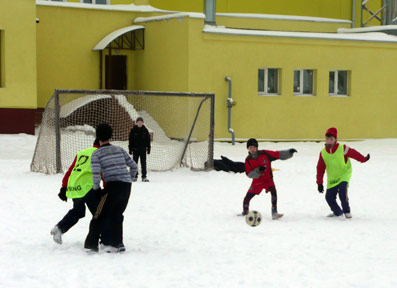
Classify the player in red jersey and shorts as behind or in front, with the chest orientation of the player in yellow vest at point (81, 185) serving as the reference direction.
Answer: in front

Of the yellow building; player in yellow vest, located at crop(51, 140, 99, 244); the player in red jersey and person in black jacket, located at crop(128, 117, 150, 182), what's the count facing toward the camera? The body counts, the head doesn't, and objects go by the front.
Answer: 3

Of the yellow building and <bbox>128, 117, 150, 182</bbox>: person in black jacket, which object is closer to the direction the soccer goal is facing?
the person in black jacket

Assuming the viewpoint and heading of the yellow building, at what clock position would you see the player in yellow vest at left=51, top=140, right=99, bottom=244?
The player in yellow vest is roughly at 12 o'clock from the yellow building.

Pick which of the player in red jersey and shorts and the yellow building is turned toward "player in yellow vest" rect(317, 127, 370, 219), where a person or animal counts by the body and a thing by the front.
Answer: the yellow building

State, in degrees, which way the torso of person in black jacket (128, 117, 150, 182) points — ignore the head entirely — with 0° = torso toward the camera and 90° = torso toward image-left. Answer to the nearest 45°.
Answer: approximately 0°

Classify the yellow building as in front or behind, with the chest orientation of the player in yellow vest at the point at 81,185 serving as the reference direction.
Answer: in front

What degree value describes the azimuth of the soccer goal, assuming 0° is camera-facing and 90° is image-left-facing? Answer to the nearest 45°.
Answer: approximately 315°

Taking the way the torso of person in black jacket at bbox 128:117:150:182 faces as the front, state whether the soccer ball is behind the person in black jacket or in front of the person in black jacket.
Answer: in front

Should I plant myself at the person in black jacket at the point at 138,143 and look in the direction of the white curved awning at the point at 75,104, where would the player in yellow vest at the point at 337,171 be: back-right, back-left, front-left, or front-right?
back-right

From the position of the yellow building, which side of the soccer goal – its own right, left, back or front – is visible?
back

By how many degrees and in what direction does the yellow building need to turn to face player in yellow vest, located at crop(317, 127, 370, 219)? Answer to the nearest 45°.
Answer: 0° — it already faces them

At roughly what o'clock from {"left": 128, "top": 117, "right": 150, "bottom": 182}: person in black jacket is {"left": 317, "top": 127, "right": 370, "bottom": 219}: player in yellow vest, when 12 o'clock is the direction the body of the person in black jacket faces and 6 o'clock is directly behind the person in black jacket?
The player in yellow vest is roughly at 11 o'clock from the person in black jacket.
